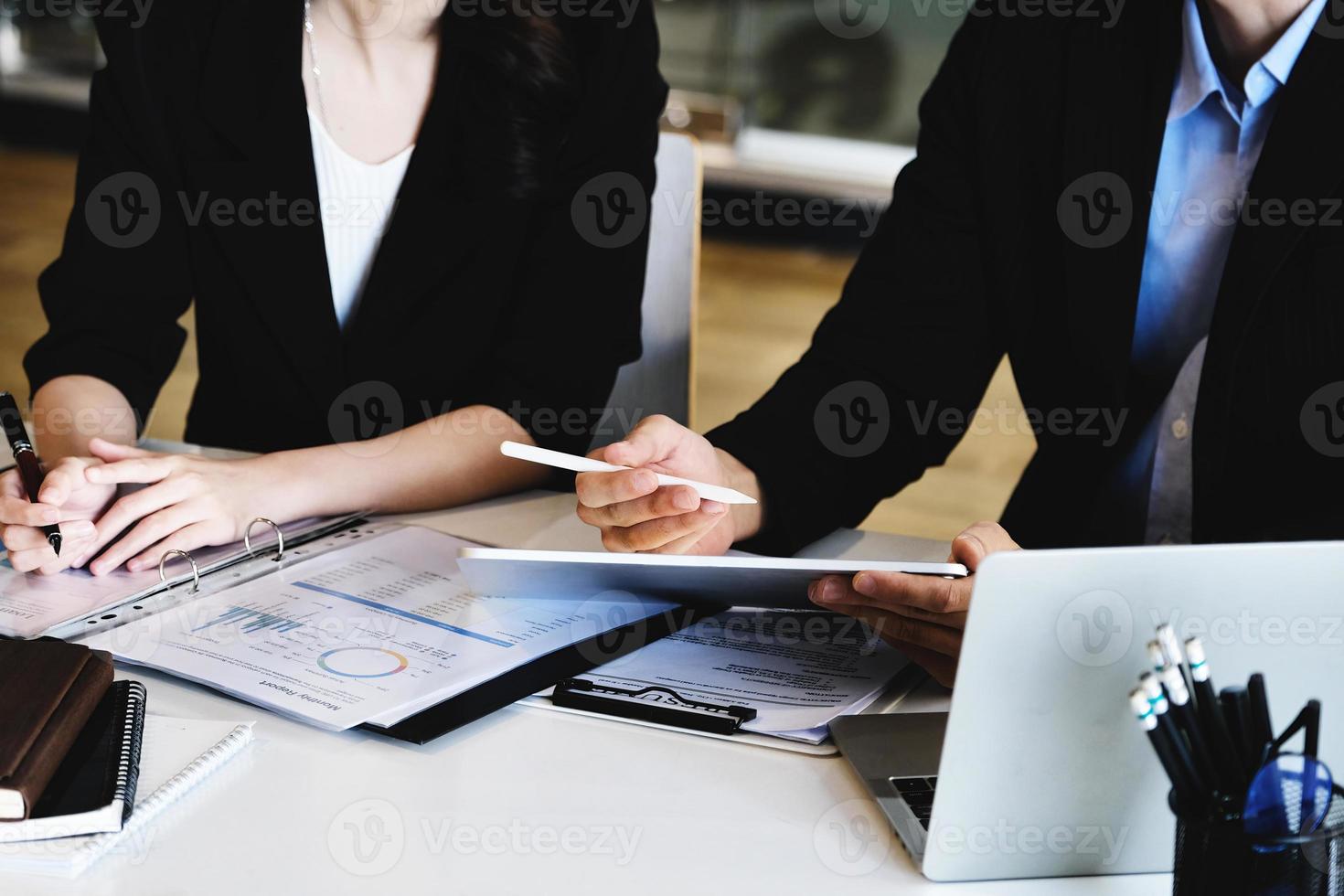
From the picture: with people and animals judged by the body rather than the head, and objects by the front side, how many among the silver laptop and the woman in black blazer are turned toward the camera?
1

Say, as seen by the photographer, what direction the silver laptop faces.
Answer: facing away from the viewer and to the left of the viewer

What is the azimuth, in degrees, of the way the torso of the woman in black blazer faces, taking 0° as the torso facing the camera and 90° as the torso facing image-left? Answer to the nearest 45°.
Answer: approximately 0°

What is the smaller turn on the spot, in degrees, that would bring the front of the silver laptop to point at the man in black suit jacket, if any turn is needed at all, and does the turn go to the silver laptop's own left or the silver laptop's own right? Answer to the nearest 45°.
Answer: approximately 45° to the silver laptop's own right

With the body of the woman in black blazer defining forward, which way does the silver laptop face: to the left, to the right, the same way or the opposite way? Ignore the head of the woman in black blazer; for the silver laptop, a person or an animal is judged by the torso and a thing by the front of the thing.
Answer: the opposite way

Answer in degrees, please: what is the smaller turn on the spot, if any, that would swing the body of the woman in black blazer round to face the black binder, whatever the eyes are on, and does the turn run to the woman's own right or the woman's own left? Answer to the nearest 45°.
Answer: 0° — they already face it

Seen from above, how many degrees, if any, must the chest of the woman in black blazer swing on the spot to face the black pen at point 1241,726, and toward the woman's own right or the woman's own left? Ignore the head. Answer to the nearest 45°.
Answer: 0° — they already face it
